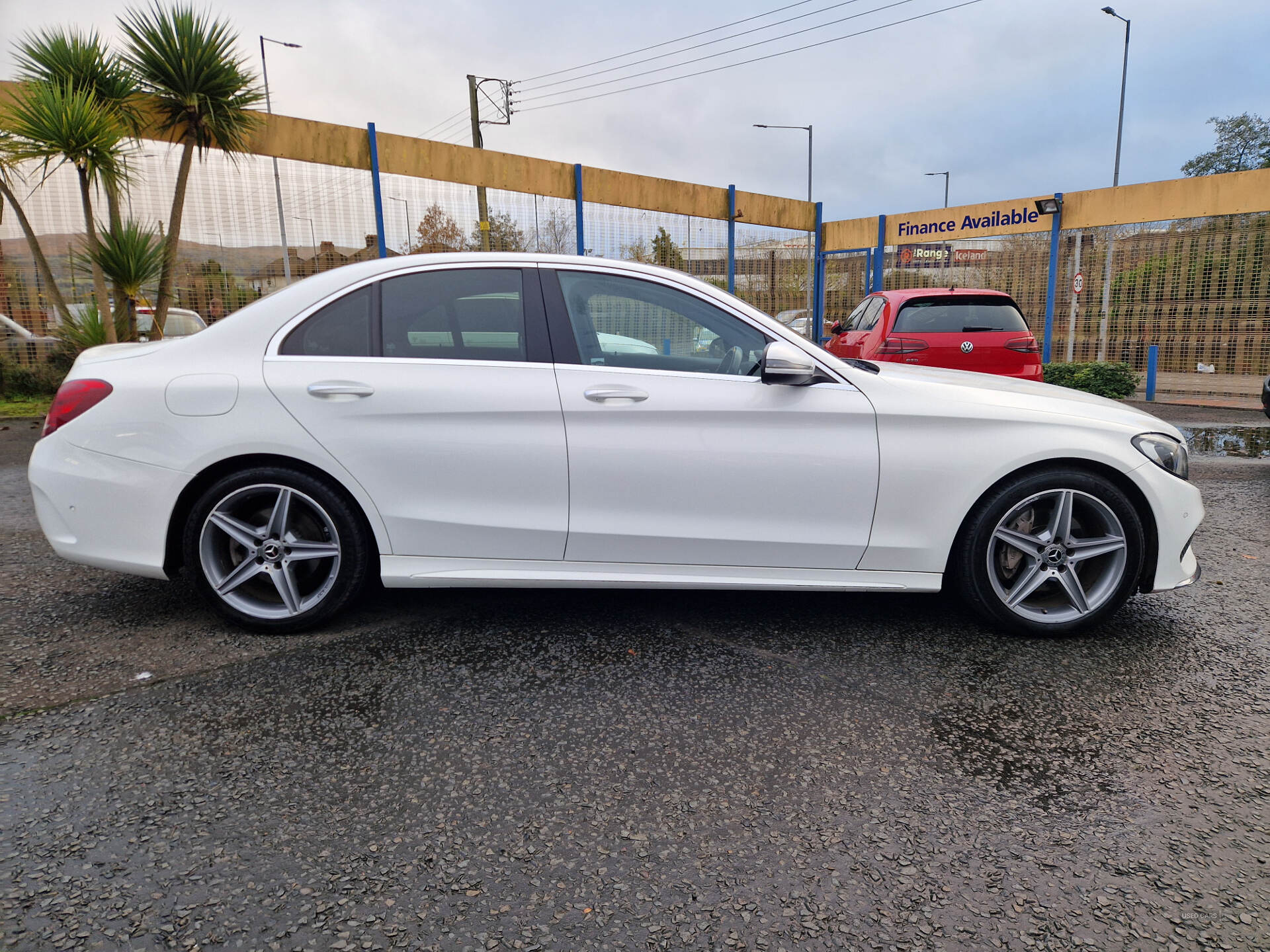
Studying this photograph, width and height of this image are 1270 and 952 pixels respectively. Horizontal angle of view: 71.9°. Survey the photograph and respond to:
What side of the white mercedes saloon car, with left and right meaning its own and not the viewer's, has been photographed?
right

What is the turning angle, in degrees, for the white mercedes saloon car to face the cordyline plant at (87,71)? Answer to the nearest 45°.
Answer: approximately 135° to its left

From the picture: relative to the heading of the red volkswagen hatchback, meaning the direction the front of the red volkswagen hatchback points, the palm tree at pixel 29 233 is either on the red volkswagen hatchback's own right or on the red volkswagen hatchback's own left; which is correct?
on the red volkswagen hatchback's own left

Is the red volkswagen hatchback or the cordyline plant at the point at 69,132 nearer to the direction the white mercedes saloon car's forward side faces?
the red volkswagen hatchback

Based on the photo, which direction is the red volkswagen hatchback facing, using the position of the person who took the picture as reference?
facing away from the viewer and to the left of the viewer

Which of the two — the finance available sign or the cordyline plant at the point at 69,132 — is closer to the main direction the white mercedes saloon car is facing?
the finance available sign

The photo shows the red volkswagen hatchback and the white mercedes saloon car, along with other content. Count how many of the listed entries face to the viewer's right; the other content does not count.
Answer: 1

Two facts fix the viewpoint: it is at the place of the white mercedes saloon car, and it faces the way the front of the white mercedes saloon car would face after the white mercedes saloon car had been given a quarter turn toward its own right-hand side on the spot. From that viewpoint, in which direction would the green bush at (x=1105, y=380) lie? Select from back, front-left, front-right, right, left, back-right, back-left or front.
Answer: back-left

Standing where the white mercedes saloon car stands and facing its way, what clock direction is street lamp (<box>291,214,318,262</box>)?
The street lamp is roughly at 8 o'clock from the white mercedes saloon car.

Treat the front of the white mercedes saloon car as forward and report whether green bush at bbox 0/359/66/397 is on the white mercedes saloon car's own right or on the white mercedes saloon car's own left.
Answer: on the white mercedes saloon car's own left

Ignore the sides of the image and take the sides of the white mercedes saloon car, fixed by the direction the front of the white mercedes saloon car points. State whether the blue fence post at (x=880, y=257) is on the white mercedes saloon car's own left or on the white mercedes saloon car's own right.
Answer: on the white mercedes saloon car's own left

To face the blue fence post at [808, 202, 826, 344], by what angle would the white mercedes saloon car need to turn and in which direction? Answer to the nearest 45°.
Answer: approximately 90° to its left

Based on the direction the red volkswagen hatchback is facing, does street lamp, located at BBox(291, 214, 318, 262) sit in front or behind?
in front
